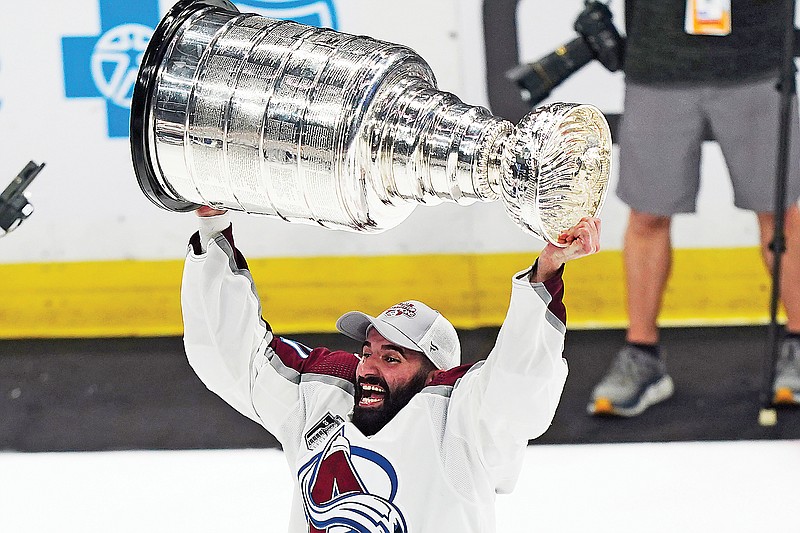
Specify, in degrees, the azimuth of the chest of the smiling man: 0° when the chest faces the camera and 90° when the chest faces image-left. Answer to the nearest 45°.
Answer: approximately 45°

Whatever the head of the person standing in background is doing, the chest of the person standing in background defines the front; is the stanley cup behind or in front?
in front

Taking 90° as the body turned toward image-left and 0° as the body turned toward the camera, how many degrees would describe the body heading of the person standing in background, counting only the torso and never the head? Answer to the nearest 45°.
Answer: approximately 0°

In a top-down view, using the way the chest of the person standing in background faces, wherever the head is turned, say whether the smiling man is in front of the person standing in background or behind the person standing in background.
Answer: in front

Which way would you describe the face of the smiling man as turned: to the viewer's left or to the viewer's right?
to the viewer's left
